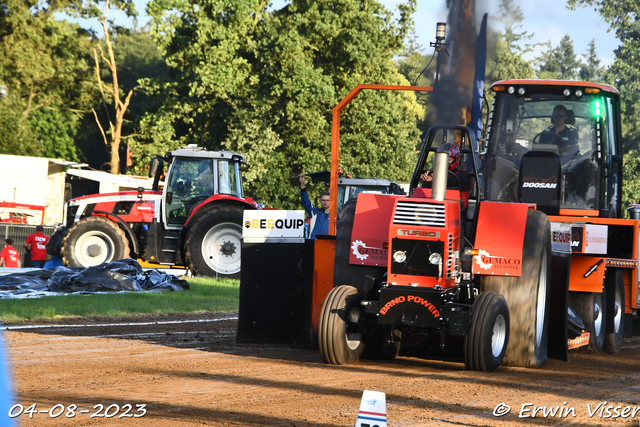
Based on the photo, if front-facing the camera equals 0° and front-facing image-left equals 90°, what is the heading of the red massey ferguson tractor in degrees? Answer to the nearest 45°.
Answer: approximately 90°

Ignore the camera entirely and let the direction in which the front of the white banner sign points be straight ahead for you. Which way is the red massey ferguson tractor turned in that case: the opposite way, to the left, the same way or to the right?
to the right

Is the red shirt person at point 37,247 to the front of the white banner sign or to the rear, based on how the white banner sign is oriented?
to the rear

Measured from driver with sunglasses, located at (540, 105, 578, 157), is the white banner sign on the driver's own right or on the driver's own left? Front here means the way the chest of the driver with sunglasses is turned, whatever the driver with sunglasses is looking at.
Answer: on the driver's own right

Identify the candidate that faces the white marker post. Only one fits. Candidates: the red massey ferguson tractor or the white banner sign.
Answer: the white banner sign

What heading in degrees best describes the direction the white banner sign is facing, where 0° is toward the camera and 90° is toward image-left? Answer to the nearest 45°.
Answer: approximately 0°

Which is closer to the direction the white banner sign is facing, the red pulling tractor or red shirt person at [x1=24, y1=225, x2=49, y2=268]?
the red pulling tractor

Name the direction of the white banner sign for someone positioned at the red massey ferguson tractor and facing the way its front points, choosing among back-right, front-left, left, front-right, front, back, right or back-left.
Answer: left

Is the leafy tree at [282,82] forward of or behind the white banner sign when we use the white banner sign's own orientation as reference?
behind

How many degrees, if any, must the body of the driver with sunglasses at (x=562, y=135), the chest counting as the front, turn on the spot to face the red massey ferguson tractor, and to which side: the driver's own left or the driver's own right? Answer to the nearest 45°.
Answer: approximately 135° to the driver's own right

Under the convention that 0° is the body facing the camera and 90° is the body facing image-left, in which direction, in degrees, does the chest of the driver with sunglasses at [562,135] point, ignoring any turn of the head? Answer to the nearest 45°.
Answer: approximately 0°
